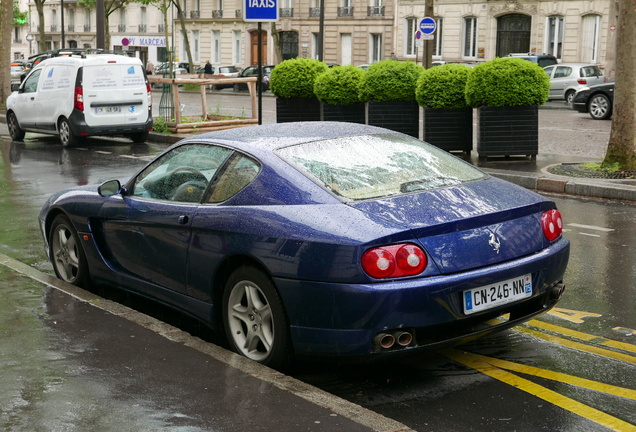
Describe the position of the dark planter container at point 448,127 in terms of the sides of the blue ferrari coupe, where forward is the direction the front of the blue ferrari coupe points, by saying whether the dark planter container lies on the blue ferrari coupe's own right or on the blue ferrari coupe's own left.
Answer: on the blue ferrari coupe's own right

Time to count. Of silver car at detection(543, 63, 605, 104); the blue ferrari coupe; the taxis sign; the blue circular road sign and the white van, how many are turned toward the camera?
2

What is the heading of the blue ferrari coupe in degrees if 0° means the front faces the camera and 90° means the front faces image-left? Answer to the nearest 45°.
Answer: approximately 135°

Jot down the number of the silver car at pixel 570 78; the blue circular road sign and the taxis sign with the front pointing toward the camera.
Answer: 2

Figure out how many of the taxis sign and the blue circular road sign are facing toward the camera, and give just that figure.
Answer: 2

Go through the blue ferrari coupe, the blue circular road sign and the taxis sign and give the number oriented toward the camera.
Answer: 2

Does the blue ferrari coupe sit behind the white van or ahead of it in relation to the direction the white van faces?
behind

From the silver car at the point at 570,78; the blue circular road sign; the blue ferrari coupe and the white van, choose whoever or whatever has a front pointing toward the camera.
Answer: the blue circular road sign

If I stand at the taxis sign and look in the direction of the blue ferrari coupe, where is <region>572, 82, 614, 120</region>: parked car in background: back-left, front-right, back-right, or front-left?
back-left

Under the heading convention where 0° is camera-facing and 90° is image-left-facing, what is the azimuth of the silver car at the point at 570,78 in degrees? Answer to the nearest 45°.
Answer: approximately 135°
